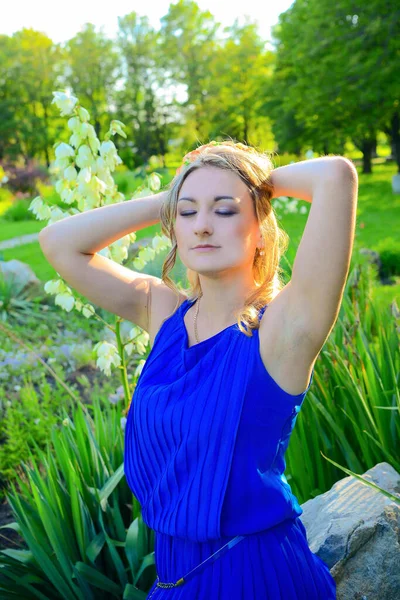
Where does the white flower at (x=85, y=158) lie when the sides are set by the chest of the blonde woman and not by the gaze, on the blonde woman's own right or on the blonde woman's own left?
on the blonde woman's own right

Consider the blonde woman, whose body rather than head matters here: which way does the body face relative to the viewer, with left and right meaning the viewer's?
facing the viewer and to the left of the viewer

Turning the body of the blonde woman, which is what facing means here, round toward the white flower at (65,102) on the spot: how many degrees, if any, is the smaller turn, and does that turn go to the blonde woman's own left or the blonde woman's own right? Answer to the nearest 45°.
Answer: approximately 135° to the blonde woman's own right

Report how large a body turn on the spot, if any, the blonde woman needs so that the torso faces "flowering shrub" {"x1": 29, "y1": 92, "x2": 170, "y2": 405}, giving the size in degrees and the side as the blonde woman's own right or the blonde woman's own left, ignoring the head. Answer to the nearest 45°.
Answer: approximately 135° to the blonde woman's own right

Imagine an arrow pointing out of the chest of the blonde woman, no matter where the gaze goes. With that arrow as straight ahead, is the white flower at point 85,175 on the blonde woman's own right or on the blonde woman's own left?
on the blonde woman's own right

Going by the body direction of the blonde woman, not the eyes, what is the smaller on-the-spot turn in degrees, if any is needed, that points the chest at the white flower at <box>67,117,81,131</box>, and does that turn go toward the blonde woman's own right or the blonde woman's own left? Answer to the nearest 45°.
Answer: approximately 135° to the blonde woman's own right

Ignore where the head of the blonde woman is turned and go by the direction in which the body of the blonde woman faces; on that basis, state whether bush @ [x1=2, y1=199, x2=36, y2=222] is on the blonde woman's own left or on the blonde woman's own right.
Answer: on the blonde woman's own right
